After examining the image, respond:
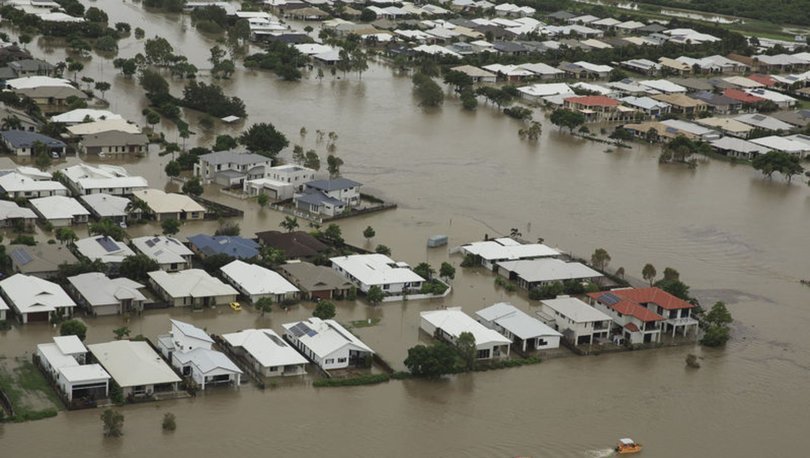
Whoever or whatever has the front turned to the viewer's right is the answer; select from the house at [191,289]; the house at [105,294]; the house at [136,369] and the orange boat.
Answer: the orange boat

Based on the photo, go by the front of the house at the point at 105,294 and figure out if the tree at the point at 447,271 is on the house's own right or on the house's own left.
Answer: on the house's own left

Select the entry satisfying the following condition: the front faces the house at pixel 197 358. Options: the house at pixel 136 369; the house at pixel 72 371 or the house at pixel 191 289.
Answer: the house at pixel 191 289

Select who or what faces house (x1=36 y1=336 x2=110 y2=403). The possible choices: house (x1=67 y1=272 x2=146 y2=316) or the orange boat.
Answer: house (x1=67 y1=272 x2=146 y2=316)

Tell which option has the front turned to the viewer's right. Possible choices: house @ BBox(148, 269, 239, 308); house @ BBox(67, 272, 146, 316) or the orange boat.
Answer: the orange boat

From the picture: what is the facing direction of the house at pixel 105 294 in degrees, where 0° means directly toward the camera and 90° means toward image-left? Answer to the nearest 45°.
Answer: approximately 0°

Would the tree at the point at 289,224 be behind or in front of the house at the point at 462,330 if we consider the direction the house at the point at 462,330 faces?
in front

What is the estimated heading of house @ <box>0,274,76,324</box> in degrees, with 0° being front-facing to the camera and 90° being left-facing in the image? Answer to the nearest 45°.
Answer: approximately 0°

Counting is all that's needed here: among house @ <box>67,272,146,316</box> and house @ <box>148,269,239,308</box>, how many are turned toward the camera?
2

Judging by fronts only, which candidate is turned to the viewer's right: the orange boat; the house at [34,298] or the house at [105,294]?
the orange boat

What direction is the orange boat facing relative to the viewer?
to the viewer's right
